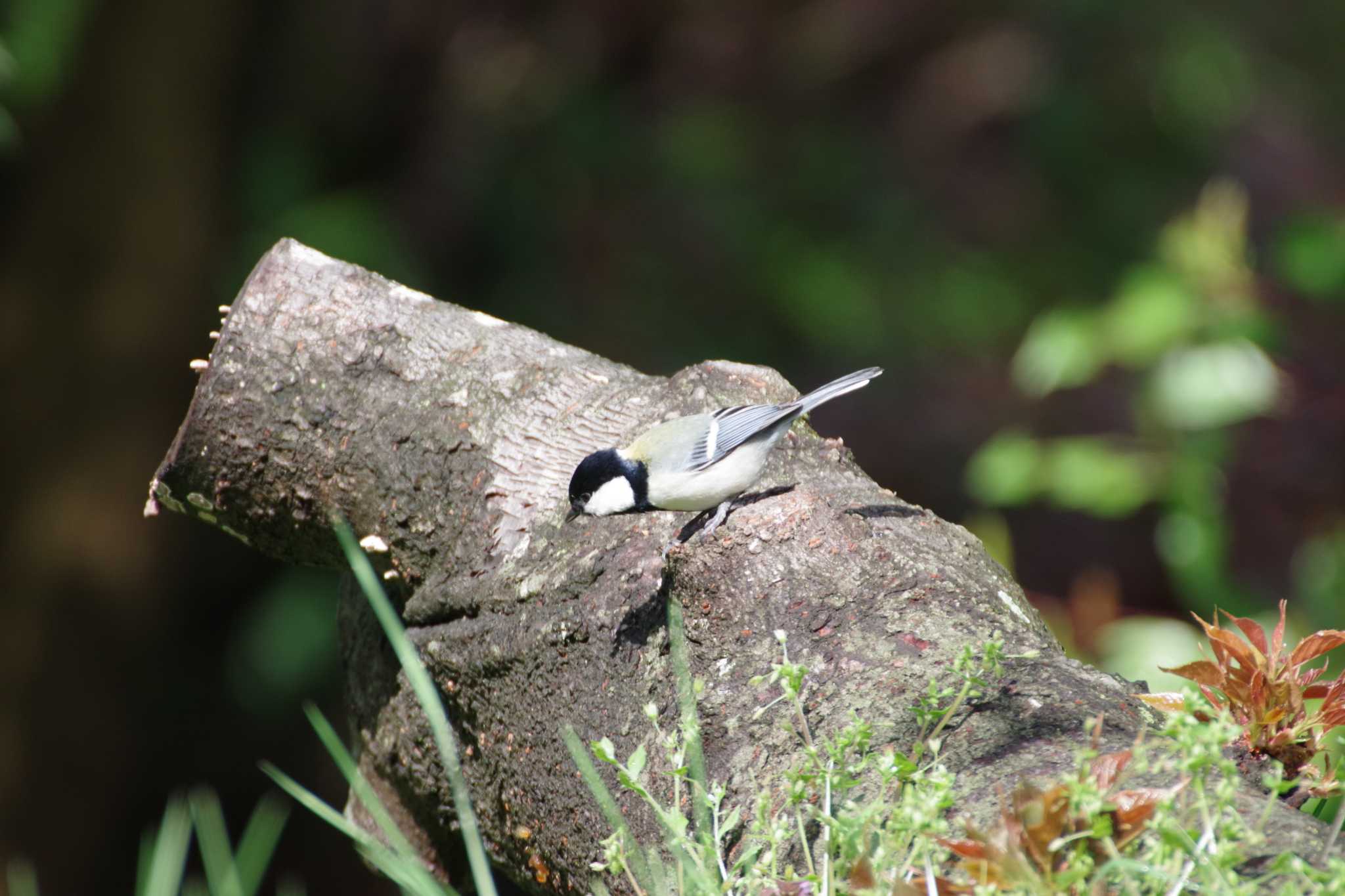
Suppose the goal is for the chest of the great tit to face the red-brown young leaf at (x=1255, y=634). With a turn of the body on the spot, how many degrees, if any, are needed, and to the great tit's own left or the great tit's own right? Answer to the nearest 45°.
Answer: approximately 135° to the great tit's own left

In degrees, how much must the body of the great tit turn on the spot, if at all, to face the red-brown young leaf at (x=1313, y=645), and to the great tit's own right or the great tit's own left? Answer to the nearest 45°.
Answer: approximately 135° to the great tit's own left

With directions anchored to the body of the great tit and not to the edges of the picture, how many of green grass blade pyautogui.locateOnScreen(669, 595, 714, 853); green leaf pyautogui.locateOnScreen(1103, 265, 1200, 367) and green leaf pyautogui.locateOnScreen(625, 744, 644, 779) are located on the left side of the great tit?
2

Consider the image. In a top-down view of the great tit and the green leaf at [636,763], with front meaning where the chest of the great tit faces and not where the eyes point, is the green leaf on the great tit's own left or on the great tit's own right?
on the great tit's own left

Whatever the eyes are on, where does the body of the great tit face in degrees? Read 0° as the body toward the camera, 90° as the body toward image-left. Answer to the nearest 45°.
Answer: approximately 90°

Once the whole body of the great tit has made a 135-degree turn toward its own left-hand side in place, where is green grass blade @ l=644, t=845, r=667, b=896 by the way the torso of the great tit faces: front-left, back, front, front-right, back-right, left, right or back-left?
front-right

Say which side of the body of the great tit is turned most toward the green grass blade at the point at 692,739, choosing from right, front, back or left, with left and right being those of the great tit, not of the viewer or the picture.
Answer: left

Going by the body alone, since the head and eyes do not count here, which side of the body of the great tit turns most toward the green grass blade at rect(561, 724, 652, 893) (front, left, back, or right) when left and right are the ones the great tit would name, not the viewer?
left
